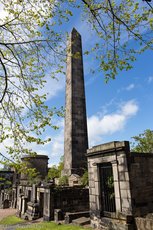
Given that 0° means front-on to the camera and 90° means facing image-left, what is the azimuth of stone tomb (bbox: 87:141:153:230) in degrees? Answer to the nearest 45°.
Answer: approximately 45°

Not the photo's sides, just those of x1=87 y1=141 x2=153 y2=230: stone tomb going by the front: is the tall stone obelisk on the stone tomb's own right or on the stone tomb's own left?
on the stone tomb's own right

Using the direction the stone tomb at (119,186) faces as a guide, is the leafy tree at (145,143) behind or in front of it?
behind

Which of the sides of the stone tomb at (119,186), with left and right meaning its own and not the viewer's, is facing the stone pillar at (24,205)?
right

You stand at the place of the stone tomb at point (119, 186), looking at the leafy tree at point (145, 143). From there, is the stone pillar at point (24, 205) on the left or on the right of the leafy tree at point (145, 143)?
left

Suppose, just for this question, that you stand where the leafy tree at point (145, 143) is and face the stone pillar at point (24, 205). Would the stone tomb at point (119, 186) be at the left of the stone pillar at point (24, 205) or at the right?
left
